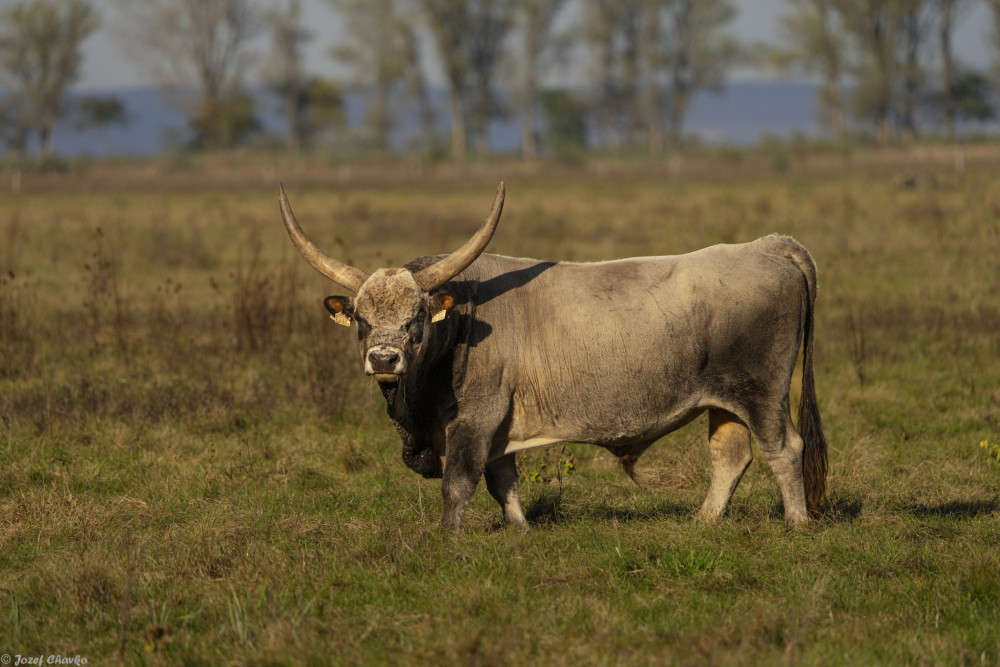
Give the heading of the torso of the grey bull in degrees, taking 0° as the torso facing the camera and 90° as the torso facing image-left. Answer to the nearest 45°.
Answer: approximately 90°
